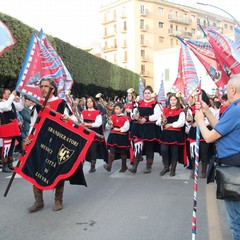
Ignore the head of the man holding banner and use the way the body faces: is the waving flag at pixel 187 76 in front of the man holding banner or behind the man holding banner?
behind

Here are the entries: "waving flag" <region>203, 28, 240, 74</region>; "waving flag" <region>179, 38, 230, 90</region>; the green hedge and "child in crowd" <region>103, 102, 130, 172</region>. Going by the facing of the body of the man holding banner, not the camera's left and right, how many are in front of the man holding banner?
0

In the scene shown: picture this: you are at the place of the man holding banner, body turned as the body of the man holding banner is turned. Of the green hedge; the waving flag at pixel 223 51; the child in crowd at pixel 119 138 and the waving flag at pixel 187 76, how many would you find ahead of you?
0

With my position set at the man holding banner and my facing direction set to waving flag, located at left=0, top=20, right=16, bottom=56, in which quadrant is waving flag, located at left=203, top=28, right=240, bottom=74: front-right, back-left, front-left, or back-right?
back-right

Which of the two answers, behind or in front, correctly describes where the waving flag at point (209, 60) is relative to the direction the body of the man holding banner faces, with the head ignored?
behind

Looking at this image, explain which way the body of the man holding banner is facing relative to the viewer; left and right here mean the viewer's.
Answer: facing the viewer and to the left of the viewer

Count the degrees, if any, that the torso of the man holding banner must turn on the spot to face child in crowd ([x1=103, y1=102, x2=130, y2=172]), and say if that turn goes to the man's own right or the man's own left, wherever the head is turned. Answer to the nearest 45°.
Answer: approximately 180°

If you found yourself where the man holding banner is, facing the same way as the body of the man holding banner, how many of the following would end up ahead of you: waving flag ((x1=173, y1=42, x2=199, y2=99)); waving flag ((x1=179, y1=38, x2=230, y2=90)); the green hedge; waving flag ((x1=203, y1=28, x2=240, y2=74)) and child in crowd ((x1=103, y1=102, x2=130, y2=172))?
0

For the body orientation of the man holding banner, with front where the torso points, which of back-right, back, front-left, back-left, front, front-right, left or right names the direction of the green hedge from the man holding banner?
back-right

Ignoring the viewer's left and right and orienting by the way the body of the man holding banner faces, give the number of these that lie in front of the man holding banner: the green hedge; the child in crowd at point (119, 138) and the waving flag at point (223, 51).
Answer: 0
